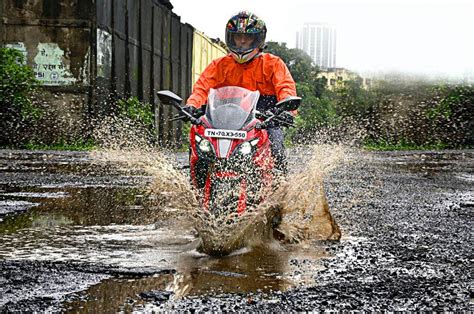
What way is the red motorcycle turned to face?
toward the camera

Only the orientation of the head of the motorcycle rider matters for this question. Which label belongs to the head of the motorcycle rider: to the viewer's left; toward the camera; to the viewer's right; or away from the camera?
toward the camera

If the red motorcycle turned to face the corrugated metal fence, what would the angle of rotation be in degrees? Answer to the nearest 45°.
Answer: approximately 180°

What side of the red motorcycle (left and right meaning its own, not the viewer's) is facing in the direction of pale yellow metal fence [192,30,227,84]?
back
